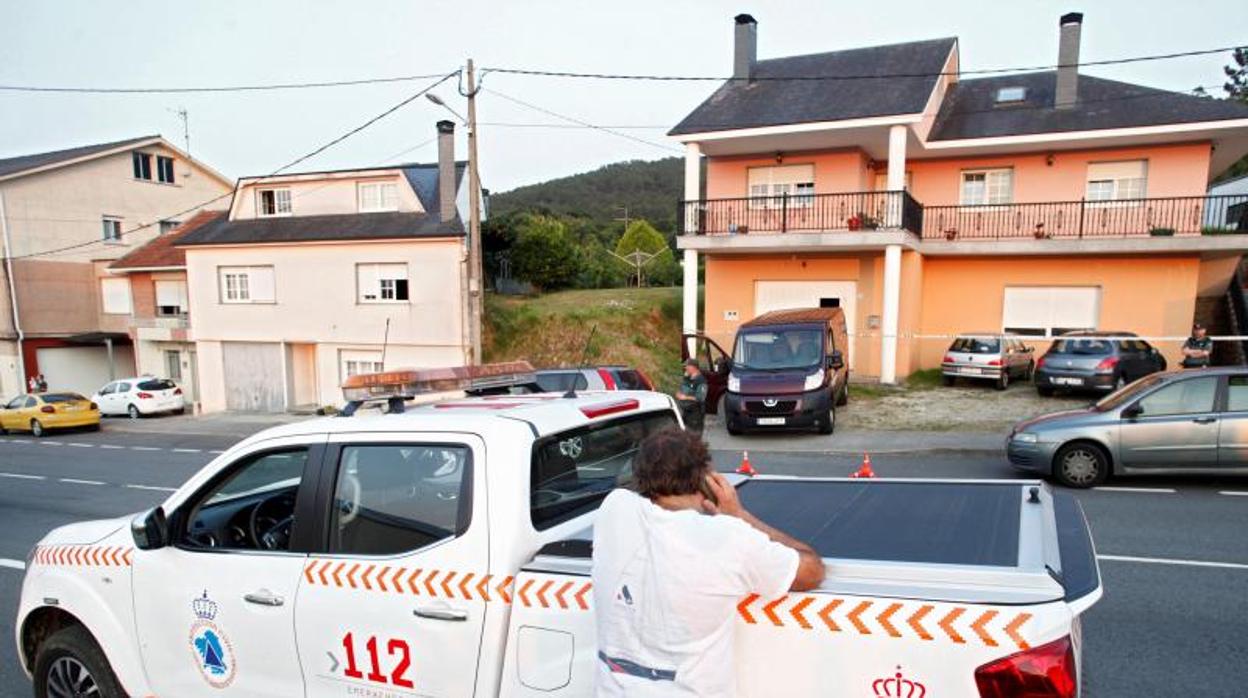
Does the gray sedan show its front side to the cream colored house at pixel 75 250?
yes

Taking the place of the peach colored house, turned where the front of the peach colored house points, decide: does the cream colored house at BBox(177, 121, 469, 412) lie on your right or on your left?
on your right

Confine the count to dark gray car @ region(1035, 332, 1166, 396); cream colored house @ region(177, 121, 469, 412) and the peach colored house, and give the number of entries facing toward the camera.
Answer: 2

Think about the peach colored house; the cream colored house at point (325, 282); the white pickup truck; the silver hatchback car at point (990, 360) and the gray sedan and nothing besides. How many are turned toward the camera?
2

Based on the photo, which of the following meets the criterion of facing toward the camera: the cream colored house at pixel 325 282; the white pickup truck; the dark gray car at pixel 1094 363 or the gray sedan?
the cream colored house

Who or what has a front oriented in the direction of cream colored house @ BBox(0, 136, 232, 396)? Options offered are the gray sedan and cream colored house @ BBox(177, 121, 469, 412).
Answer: the gray sedan

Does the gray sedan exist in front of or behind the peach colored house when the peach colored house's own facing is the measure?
in front

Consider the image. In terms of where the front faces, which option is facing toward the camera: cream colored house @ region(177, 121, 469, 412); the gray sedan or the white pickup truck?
the cream colored house

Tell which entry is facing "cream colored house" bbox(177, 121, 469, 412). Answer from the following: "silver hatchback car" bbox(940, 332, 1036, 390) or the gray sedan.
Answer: the gray sedan

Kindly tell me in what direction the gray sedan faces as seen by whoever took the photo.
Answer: facing to the left of the viewer

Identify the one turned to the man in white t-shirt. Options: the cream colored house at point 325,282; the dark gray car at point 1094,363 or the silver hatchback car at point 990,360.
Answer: the cream colored house

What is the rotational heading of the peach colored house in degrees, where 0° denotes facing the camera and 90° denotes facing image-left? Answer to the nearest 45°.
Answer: approximately 0°

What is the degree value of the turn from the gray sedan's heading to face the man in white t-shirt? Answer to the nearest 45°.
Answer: approximately 90° to its left

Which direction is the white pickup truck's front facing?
to the viewer's left

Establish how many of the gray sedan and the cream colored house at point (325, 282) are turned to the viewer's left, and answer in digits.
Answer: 1
